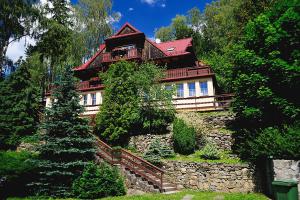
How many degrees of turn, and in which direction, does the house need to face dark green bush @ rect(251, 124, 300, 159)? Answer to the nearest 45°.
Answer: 0° — it already faces it

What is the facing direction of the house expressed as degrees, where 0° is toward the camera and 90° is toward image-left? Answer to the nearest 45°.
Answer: approximately 0°

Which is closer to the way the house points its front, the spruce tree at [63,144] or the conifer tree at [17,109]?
the spruce tree

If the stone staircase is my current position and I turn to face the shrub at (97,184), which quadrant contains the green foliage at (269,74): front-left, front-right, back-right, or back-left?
back-left

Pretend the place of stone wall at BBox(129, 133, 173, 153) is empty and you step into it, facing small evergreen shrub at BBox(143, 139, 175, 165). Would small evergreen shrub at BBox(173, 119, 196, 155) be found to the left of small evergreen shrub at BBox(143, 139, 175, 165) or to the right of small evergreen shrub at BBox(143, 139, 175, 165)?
left

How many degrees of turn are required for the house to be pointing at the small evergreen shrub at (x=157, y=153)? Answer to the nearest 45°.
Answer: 0° — it already faces it

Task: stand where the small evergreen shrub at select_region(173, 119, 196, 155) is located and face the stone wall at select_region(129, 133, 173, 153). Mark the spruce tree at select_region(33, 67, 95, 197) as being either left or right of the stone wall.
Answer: left
